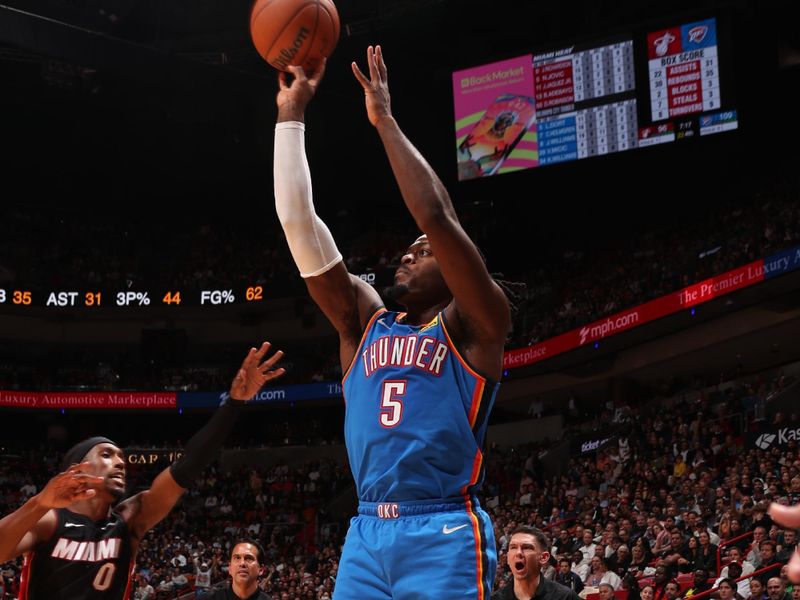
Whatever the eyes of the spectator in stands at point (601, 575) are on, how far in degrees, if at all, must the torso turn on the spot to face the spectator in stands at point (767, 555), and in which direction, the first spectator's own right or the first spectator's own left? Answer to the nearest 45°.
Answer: approximately 90° to the first spectator's own left

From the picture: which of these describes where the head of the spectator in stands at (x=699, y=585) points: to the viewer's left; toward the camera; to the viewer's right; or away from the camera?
toward the camera

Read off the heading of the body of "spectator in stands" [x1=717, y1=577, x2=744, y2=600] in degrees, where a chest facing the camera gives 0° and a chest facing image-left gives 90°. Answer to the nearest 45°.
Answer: approximately 45°

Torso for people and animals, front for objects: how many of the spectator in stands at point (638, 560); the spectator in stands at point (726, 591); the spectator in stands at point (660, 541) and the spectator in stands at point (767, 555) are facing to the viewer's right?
0

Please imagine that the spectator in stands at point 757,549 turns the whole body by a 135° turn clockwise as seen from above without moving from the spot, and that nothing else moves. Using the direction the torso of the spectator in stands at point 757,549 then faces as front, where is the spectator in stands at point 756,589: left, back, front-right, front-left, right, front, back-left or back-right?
back

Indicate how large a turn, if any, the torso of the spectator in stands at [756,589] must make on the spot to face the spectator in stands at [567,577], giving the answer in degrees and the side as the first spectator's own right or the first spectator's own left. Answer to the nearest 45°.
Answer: approximately 90° to the first spectator's own right

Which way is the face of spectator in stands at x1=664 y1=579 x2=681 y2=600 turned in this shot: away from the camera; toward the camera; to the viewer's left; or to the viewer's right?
toward the camera

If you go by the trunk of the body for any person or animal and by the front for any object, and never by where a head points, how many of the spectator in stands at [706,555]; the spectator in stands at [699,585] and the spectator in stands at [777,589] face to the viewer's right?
0

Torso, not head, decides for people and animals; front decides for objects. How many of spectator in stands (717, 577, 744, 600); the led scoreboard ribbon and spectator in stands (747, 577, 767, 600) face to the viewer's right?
0

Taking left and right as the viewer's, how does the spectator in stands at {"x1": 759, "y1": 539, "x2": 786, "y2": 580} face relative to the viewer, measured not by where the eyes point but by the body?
facing the viewer and to the left of the viewer

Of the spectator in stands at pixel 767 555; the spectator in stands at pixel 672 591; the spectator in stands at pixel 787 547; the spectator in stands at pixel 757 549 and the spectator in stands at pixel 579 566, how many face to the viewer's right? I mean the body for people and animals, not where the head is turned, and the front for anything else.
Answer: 0

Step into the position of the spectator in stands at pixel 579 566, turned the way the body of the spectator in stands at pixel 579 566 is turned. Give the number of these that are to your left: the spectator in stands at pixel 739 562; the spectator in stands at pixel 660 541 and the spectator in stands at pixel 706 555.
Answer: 3

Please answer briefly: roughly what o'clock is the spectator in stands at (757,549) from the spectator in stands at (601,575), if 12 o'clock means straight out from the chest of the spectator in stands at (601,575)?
the spectator in stands at (757,549) is roughly at 9 o'clock from the spectator in stands at (601,575).

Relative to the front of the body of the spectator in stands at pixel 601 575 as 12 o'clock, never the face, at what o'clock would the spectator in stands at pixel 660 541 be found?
the spectator in stands at pixel 660 541 is roughly at 7 o'clock from the spectator in stands at pixel 601 575.

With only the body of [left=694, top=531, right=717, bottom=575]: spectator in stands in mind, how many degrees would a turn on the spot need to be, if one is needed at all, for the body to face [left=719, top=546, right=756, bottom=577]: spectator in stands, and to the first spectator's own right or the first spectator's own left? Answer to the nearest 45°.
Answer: approximately 90° to the first spectator's own left

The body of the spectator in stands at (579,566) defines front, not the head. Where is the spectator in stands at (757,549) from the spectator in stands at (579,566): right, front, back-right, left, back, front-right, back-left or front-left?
left

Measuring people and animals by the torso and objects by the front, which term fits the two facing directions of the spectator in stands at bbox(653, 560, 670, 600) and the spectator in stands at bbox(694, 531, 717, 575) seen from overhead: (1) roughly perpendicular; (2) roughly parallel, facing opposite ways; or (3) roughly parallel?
roughly parallel
